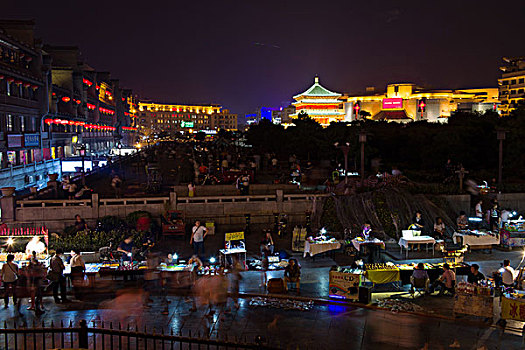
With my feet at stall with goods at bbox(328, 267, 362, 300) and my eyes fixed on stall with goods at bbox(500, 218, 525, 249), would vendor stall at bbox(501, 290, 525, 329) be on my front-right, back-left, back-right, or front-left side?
front-right

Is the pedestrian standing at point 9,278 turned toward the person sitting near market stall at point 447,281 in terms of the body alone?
no

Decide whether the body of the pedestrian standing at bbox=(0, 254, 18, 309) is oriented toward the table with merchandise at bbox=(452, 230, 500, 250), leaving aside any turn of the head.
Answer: no

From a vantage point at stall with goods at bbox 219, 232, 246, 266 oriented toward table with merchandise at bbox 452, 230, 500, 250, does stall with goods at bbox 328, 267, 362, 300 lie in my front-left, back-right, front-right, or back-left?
front-right

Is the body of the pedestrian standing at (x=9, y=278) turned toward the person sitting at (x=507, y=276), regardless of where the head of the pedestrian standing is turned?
no
